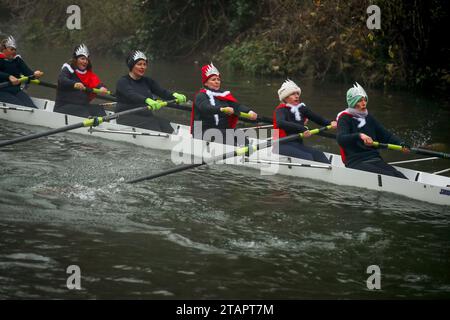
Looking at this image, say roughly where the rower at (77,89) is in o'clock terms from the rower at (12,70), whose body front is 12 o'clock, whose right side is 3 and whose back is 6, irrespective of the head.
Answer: the rower at (77,89) is roughly at 12 o'clock from the rower at (12,70).

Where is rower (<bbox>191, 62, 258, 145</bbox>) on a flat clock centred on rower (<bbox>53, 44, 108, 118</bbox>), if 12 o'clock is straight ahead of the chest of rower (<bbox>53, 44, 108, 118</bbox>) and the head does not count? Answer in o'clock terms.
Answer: rower (<bbox>191, 62, 258, 145</bbox>) is roughly at 12 o'clock from rower (<bbox>53, 44, 108, 118</bbox>).

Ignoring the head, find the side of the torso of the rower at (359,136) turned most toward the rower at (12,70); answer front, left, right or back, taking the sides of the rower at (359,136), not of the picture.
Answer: back

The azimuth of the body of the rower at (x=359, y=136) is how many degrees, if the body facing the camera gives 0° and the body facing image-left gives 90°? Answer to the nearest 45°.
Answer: approximately 315°

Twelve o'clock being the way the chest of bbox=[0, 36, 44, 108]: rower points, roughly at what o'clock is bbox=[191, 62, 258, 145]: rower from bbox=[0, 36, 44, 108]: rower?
bbox=[191, 62, 258, 145]: rower is roughly at 12 o'clock from bbox=[0, 36, 44, 108]: rower.

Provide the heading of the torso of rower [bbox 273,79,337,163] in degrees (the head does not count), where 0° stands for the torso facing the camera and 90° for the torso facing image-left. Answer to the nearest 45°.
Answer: approximately 315°

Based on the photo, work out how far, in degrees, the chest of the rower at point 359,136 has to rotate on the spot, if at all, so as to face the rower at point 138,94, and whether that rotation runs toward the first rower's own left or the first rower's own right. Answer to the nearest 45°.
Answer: approximately 180°

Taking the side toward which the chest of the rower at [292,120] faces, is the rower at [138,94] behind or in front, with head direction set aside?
behind

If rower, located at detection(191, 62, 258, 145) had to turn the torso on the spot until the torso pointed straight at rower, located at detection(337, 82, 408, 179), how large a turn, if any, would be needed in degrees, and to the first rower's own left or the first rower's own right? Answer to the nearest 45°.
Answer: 0° — they already face them

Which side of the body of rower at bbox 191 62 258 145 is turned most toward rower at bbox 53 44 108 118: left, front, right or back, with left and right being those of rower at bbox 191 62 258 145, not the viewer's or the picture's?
back
